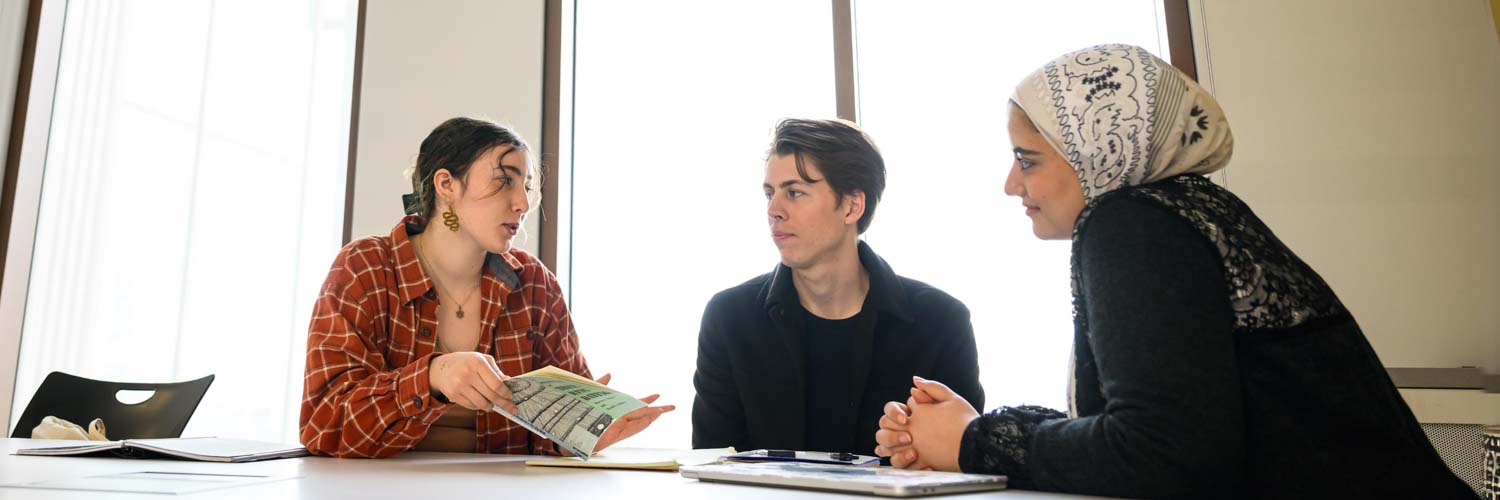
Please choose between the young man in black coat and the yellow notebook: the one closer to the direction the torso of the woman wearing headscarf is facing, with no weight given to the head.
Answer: the yellow notebook

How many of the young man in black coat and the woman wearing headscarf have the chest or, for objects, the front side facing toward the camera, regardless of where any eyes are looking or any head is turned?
1

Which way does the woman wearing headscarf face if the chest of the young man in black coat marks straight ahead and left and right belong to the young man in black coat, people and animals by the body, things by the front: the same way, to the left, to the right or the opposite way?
to the right

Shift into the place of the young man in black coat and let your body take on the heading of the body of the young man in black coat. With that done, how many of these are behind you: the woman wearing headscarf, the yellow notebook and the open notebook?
0

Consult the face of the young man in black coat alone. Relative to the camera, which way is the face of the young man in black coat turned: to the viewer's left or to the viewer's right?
to the viewer's left

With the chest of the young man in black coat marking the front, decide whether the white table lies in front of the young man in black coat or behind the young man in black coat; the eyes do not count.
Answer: in front

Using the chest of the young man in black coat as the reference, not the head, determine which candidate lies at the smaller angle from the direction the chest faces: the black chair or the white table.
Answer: the white table

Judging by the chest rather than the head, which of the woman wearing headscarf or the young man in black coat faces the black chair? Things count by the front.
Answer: the woman wearing headscarf

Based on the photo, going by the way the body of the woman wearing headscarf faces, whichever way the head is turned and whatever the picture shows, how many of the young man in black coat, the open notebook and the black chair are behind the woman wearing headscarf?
0

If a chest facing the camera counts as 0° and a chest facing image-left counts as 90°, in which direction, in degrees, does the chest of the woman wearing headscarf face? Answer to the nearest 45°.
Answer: approximately 90°

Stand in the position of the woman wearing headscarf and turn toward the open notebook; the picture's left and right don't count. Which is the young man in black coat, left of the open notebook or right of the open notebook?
right

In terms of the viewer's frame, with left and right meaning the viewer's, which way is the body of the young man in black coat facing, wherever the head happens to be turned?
facing the viewer

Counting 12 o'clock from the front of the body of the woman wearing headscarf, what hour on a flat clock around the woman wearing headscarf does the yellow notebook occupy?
The yellow notebook is roughly at 12 o'clock from the woman wearing headscarf.

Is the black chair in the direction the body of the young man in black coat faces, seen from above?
no

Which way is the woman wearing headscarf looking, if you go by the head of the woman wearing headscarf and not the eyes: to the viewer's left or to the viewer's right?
to the viewer's left

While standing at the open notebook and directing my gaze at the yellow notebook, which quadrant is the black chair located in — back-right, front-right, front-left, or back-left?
back-left

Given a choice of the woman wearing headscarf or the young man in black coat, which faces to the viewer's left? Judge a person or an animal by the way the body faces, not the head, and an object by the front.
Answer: the woman wearing headscarf
